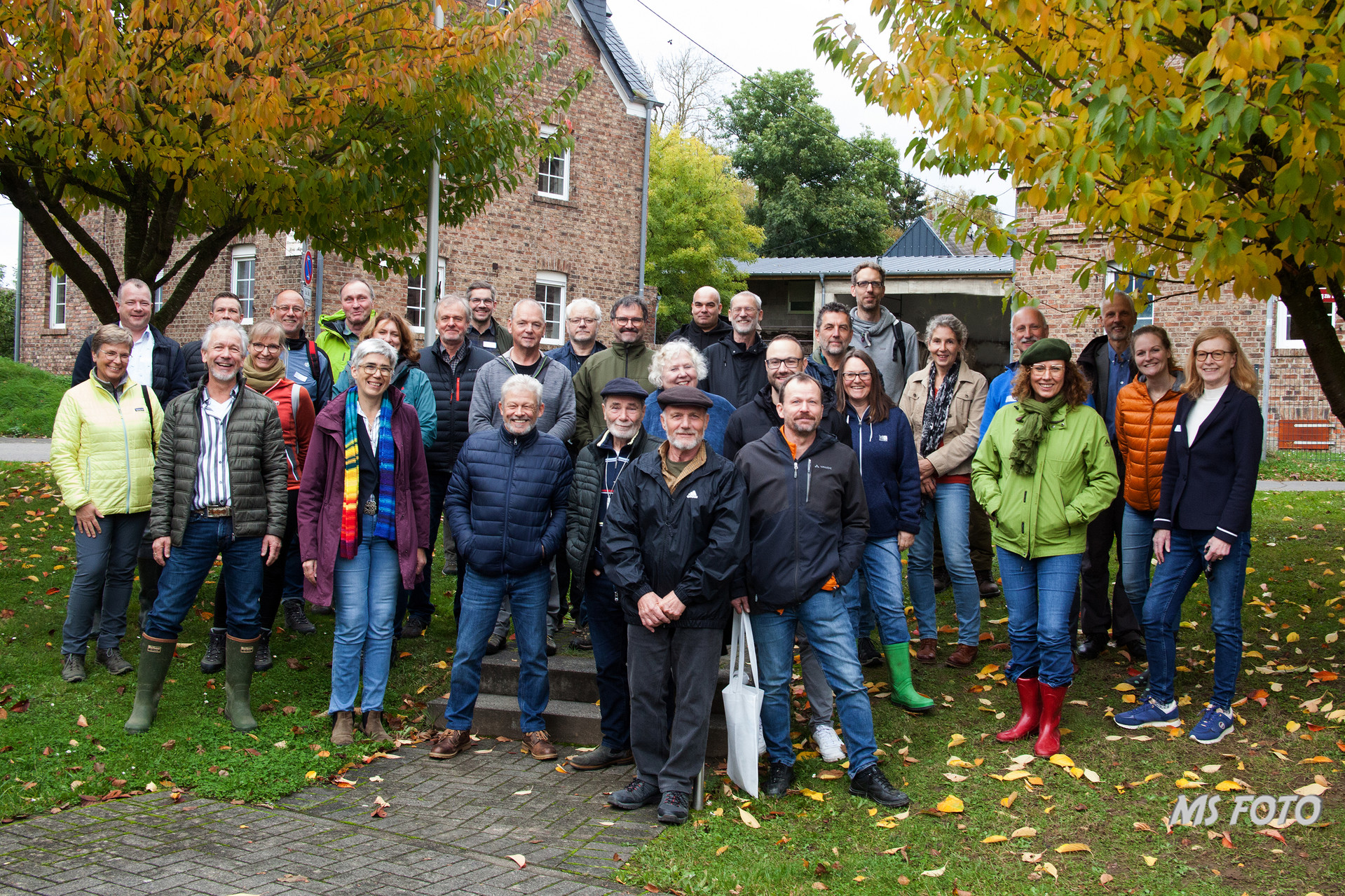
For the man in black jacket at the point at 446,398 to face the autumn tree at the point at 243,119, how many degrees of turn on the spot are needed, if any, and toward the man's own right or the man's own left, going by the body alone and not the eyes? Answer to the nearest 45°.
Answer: approximately 135° to the man's own right

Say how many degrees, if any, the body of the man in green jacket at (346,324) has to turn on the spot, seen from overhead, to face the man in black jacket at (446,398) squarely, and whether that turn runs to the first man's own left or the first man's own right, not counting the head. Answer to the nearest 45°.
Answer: approximately 45° to the first man's own left

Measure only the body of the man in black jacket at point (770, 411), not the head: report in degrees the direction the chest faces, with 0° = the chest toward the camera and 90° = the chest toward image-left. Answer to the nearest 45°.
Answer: approximately 0°

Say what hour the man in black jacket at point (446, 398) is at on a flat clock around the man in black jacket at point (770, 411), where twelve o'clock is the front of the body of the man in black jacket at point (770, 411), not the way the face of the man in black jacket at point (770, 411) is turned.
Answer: the man in black jacket at point (446, 398) is roughly at 4 o'clock from the man in black jacket at point (770, 411).

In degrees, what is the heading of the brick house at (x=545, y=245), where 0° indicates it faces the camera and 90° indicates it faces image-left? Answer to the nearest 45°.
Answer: approximately 0°
